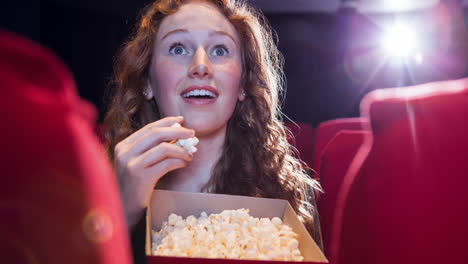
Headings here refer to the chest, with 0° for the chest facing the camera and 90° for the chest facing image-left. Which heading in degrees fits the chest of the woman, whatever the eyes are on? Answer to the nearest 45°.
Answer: approximately 0°

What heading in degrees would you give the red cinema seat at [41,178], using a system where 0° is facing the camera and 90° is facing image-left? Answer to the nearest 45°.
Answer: approximately 0°

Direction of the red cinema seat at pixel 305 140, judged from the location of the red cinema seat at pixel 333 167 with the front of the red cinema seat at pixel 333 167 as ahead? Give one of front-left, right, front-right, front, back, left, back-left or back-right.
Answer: back

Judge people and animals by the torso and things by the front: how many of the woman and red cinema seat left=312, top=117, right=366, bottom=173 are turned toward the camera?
2
